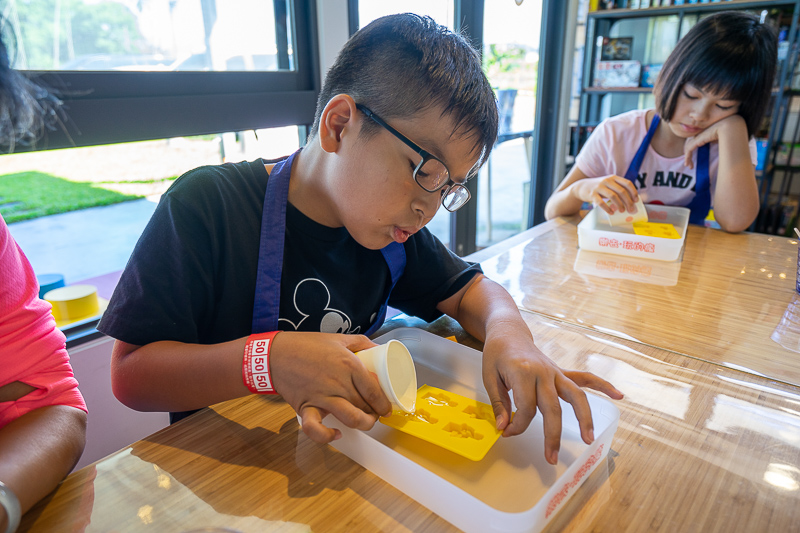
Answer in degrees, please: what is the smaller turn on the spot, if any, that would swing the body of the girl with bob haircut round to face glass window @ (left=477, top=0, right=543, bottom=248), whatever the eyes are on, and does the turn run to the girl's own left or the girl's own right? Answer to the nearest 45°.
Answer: approximately 135° to the girl's own right

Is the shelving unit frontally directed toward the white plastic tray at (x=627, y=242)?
yes

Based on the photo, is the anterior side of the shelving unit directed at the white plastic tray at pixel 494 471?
yes

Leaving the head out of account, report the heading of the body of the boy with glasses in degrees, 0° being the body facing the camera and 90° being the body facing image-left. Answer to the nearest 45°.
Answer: approximately 315°

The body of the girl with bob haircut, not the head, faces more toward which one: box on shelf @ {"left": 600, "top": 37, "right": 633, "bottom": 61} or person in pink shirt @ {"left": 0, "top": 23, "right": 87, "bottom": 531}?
the person in pink shirt

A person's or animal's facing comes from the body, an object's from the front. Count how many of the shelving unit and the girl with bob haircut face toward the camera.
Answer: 2
